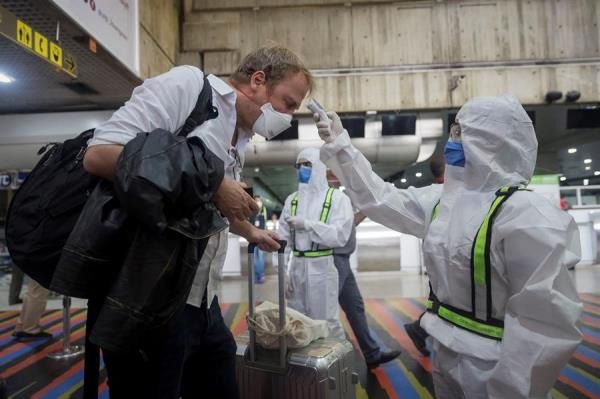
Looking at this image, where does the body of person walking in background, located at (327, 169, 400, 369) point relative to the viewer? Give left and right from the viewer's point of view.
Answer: facing to the right of the viewer

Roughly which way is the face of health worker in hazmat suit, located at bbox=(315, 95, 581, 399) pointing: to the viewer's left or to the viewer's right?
to the viewer's left

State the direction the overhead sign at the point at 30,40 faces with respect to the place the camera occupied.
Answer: facing the viewer and to the right of the viewer

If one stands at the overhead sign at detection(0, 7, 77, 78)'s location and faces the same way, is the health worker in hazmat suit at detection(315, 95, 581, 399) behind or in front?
in front

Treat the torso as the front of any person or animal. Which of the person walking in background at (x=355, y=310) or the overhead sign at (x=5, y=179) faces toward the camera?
the overhead sign

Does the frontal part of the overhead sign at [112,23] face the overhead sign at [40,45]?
no

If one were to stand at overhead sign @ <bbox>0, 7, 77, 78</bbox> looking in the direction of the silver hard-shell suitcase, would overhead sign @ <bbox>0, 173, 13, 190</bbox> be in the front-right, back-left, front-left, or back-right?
back-left

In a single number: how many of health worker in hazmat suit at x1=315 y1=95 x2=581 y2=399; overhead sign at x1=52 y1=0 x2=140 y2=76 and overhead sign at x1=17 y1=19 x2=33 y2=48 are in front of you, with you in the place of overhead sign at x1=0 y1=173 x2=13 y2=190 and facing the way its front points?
3

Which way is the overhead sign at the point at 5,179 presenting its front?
toward the camera

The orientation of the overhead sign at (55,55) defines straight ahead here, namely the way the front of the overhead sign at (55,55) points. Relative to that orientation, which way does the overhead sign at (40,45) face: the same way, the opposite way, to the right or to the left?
the same way

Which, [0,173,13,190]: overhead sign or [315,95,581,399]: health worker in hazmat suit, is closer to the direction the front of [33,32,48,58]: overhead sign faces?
the health worker in hazmat suit
